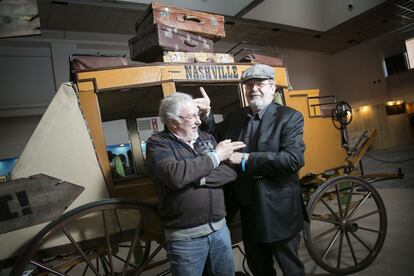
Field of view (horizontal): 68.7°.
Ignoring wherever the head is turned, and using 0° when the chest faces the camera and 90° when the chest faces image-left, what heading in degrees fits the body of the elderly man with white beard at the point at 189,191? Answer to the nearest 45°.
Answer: approximately 315°

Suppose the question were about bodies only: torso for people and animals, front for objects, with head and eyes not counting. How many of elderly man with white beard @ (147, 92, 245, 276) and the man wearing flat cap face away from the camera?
0

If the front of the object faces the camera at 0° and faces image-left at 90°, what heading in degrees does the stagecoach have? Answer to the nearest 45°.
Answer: approximately 225°

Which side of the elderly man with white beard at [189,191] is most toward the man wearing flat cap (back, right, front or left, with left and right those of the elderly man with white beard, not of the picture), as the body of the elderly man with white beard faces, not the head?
left

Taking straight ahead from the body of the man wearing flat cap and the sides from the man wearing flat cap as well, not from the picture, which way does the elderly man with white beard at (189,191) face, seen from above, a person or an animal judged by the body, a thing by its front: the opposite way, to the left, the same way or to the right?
to the left

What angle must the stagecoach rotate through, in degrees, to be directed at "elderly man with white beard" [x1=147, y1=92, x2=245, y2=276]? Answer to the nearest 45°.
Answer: approximately 90° to its right

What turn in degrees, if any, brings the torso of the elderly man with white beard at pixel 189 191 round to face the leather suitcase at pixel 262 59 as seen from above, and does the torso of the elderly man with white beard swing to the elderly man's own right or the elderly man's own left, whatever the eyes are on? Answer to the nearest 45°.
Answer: approximately 90° to the elderly man's own left

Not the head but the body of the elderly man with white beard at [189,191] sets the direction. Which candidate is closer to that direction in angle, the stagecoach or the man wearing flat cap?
the man wearing flat cap

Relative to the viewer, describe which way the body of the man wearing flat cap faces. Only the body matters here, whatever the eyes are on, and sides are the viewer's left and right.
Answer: facing the viewer and to the left of the viewer

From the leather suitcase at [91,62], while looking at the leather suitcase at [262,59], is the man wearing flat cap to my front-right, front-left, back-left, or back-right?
front-right

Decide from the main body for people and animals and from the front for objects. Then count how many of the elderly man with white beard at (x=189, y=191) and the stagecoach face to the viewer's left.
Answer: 0

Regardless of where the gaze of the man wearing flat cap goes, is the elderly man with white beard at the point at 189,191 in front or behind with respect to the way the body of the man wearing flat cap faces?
in front
